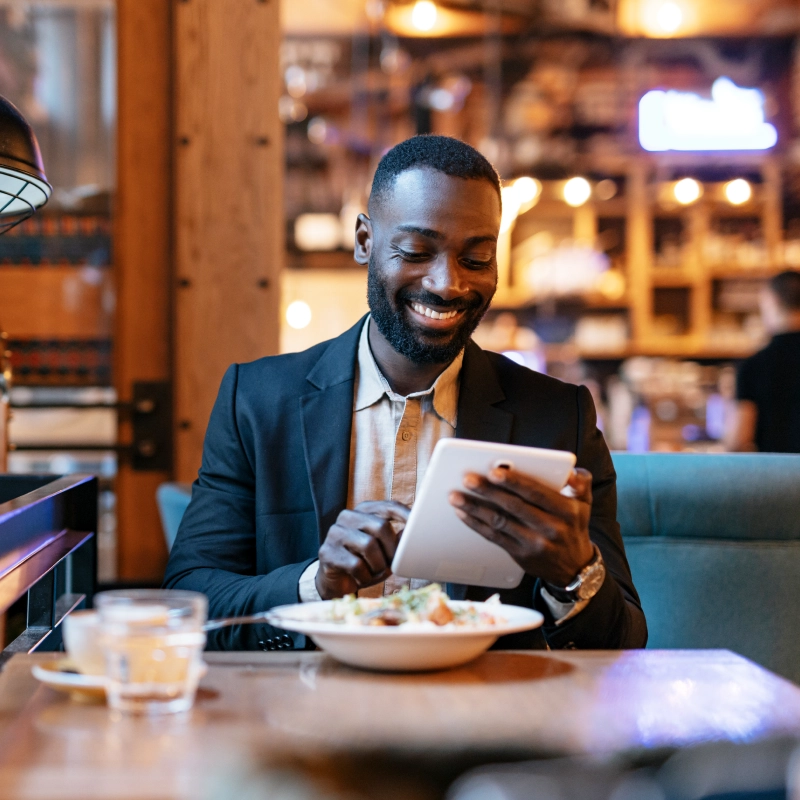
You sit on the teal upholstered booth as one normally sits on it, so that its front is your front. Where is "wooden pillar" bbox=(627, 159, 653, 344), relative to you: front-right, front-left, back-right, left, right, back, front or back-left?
back

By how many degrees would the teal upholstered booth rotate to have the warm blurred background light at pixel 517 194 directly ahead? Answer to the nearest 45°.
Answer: approximately 180°

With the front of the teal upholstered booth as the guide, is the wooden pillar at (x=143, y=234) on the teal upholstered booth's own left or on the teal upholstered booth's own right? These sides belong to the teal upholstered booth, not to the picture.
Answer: on the teal upholstered booth's own right

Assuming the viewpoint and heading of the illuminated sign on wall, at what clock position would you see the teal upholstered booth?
The teal upholstered booth is roughly at 12 o'clock from the illuminated sign on wall.

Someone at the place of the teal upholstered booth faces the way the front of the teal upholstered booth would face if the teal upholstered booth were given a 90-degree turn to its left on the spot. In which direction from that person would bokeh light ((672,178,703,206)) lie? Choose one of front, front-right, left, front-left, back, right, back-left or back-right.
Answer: left

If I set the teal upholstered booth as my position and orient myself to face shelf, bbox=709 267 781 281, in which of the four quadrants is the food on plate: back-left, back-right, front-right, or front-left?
back-left

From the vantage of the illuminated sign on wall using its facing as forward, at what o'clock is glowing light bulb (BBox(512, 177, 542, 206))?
The glowing light bulb is roughly at 2 o'clock from the illuminated sign on wall.

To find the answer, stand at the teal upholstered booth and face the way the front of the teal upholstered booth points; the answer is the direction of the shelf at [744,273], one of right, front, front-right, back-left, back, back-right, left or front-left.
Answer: back

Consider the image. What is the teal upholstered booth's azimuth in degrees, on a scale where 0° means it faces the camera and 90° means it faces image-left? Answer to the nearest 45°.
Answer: approximately 0°

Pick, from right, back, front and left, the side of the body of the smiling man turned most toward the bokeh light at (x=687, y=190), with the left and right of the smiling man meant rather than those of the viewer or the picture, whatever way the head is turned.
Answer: back

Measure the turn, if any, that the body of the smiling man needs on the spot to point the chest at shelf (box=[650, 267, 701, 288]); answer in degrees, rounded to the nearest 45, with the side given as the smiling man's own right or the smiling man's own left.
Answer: approximately 180°

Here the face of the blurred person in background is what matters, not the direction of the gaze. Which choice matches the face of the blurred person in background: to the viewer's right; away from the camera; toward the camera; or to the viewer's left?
to the viewer's left

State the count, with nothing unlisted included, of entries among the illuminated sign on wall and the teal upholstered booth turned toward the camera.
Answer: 2

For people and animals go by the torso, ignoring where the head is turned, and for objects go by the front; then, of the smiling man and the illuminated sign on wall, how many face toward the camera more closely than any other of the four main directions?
2
